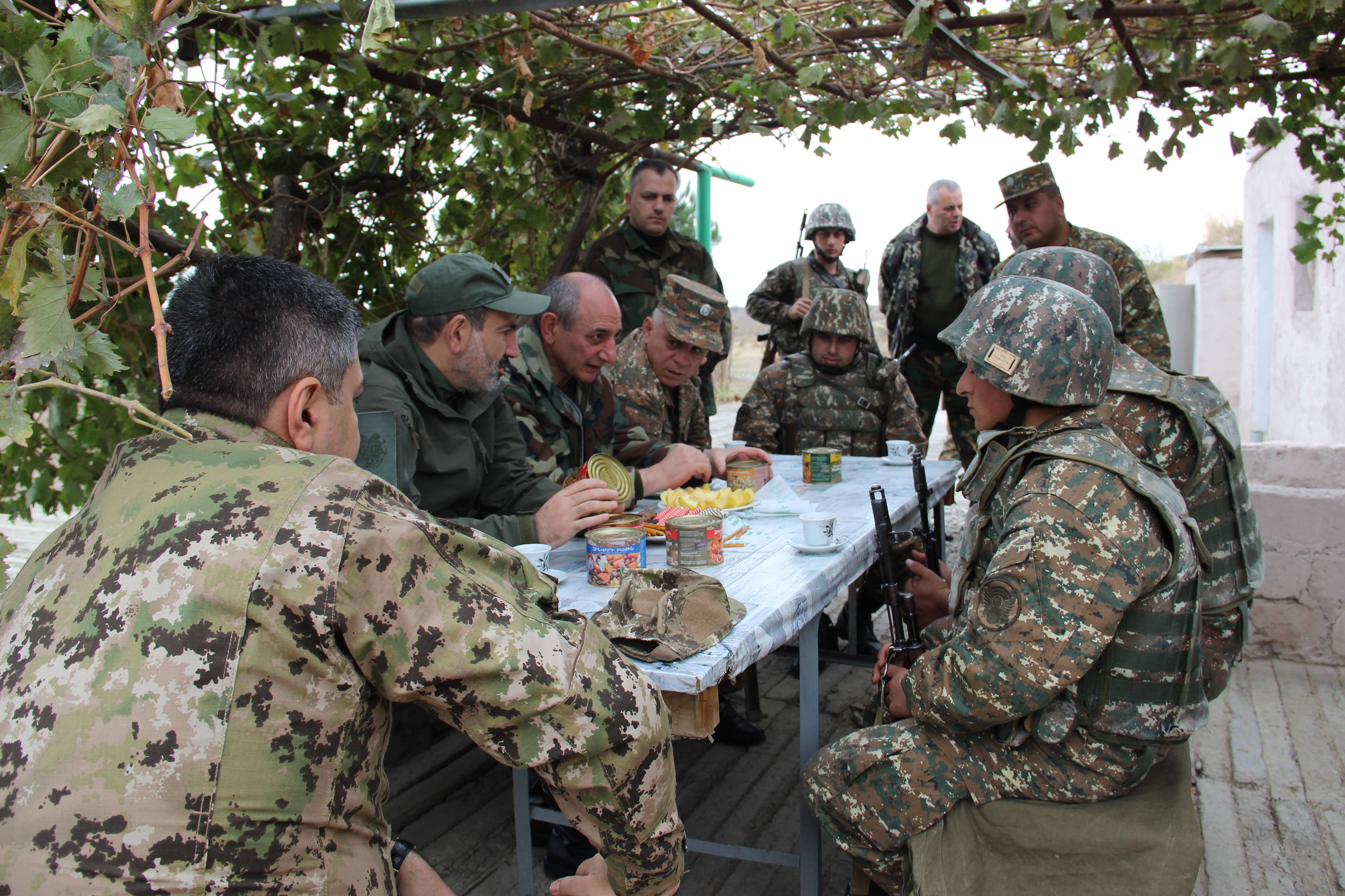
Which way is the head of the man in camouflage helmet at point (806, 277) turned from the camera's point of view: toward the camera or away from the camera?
toward the camera

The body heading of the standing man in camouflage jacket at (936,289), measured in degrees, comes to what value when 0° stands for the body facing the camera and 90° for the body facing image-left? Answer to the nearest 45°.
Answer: approximately 0°

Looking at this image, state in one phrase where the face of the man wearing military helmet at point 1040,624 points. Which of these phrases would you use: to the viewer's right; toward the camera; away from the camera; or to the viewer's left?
to the viewer's left

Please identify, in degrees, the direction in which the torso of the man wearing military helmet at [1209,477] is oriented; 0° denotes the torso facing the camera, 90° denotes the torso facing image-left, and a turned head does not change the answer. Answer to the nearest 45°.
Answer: approximately 90°

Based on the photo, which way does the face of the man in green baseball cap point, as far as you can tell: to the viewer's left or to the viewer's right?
to the viewer's right

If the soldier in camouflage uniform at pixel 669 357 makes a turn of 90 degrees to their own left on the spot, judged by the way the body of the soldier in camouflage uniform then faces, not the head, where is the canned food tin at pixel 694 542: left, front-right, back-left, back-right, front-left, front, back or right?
back-right

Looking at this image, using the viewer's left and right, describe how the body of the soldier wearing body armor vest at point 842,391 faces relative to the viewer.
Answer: facing the viewer

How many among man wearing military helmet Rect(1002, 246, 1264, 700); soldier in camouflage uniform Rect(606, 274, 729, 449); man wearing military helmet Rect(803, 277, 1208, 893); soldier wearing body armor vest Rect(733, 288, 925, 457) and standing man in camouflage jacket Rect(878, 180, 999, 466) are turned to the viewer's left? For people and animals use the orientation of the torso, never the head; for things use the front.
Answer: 2

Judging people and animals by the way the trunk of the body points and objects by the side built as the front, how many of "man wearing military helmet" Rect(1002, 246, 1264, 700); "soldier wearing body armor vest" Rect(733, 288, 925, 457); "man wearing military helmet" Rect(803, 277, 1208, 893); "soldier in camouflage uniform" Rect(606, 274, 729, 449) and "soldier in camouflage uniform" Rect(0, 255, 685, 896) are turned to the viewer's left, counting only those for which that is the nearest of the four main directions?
2

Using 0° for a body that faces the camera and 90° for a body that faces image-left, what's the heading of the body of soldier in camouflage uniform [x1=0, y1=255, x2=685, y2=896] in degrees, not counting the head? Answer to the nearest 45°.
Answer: approximately 225°

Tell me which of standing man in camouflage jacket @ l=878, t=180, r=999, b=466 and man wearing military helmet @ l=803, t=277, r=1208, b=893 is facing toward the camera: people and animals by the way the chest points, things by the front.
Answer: the standing man in camouflage jacket

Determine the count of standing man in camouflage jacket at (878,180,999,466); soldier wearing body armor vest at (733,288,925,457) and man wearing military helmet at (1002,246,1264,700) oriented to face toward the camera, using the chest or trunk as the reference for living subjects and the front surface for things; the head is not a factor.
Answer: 2

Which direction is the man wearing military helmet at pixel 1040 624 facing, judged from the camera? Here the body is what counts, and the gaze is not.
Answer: to the viewer's left

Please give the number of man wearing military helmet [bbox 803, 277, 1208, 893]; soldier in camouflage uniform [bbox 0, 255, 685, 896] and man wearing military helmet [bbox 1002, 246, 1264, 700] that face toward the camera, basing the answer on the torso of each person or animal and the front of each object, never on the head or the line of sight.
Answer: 0
